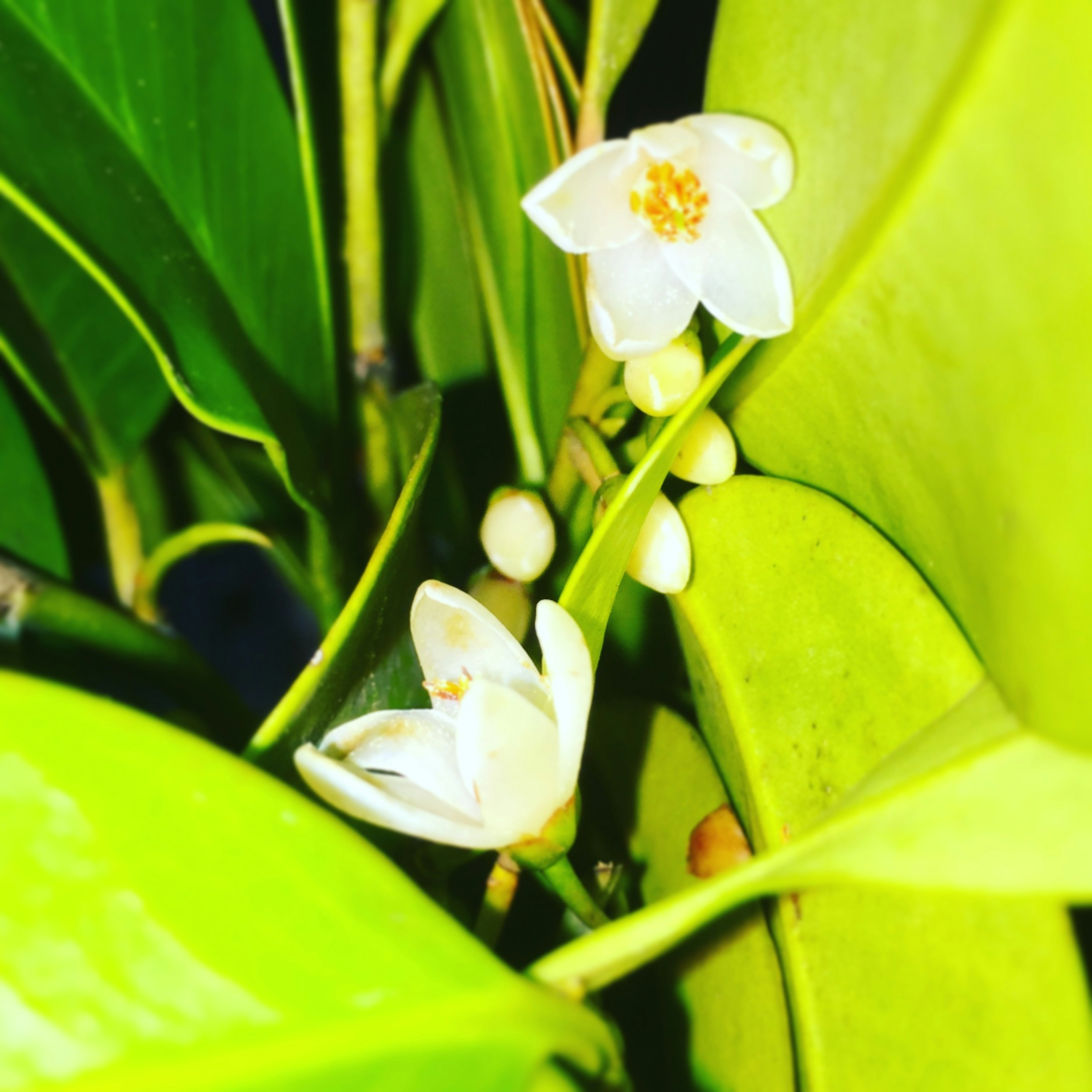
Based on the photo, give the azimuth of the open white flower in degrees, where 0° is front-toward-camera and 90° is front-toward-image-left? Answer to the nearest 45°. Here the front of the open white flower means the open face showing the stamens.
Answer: approximately 0°
